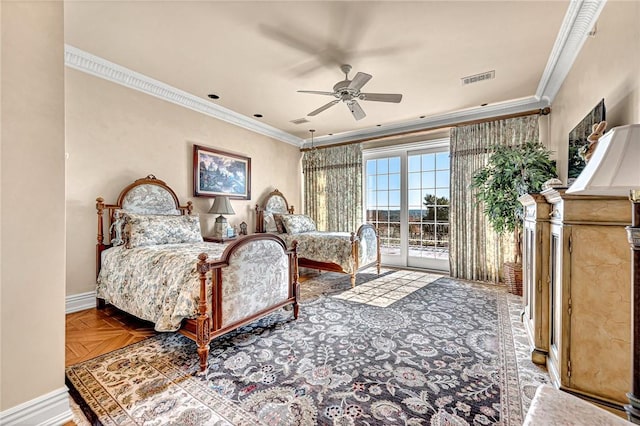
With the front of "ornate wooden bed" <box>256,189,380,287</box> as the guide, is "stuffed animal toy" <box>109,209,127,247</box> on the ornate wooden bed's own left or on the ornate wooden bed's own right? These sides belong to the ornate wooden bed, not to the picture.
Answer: on the ornate wooden bed's own right

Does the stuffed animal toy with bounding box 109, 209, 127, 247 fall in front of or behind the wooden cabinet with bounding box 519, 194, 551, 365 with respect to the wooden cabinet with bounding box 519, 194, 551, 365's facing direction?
in front

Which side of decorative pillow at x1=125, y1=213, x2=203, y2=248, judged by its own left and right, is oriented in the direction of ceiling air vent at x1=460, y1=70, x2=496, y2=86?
front

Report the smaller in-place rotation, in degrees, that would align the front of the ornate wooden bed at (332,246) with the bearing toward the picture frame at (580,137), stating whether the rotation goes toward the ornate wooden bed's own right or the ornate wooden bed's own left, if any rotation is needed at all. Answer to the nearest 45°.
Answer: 0° — it already faces it

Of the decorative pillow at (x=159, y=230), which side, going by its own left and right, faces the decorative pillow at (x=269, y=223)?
left

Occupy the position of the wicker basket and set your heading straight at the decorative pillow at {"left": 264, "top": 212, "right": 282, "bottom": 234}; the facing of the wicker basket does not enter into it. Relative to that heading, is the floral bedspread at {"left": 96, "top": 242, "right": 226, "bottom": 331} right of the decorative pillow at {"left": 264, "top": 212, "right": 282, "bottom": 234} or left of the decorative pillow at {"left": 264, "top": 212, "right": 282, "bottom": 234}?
left

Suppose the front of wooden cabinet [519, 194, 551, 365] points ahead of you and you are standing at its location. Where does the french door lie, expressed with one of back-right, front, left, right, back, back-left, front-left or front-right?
front-right

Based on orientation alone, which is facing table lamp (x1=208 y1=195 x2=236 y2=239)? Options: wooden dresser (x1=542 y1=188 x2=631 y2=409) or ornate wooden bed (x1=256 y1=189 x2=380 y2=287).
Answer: the wooden dresser

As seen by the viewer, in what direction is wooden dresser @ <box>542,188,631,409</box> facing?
to the viewer's left

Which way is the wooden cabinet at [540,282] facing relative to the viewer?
to the viewer's left

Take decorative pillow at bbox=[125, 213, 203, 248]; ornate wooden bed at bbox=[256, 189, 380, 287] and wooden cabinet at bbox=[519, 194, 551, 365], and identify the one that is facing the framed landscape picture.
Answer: the wooden cabinet

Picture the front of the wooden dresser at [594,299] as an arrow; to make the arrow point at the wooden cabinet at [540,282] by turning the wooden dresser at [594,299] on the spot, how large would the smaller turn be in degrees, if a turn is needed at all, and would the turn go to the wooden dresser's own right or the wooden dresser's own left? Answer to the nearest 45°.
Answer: approximately 45° to the wooden dresser's own right

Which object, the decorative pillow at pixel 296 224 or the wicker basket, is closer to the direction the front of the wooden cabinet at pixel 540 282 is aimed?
the decorative pillow
